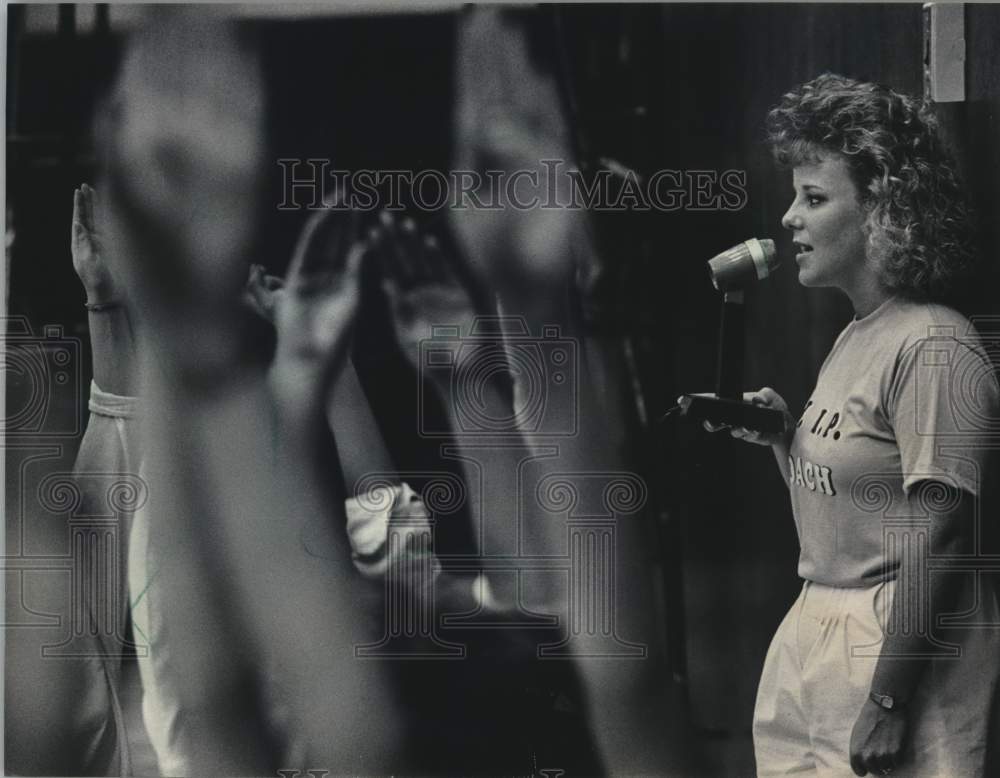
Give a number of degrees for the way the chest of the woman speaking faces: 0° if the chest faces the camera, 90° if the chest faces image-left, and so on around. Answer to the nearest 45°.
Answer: approximately 90°

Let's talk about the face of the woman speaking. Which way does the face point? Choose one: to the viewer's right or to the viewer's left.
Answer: to the viewer's left
